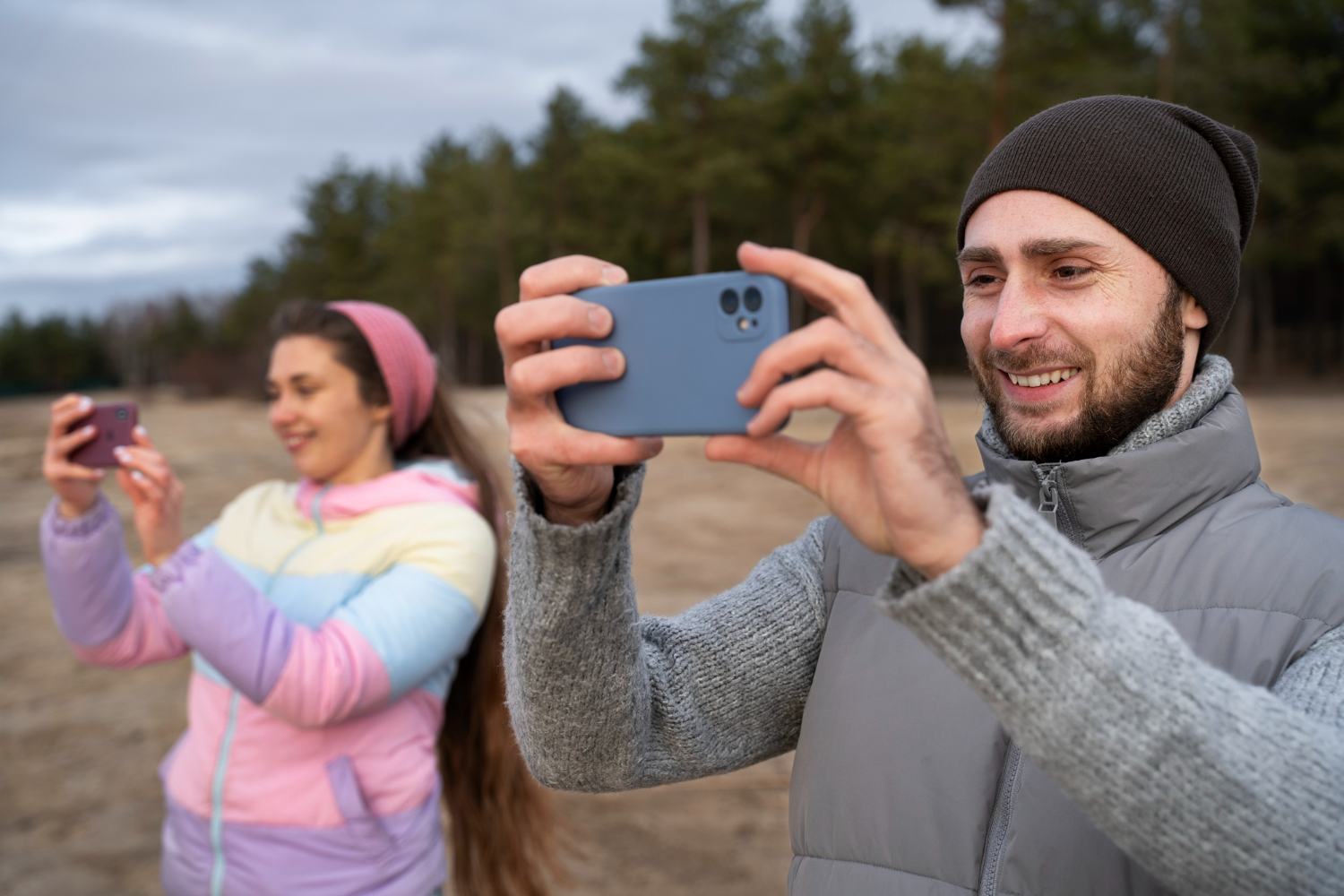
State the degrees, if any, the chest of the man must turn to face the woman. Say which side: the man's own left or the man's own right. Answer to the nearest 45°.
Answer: approximately 90° to the man's own right

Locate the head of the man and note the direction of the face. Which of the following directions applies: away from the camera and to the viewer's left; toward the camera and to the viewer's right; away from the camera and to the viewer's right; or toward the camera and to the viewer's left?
toward the camera and to the viewer's left

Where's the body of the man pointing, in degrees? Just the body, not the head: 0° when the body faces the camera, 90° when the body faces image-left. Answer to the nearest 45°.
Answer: approximately 45°

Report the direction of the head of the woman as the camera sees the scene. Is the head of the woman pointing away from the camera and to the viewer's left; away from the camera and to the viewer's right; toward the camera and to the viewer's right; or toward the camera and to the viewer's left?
toward the camera and to the viewer's left

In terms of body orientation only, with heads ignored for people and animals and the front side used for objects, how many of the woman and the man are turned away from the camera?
0

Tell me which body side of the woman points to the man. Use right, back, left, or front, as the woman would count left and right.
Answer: left
